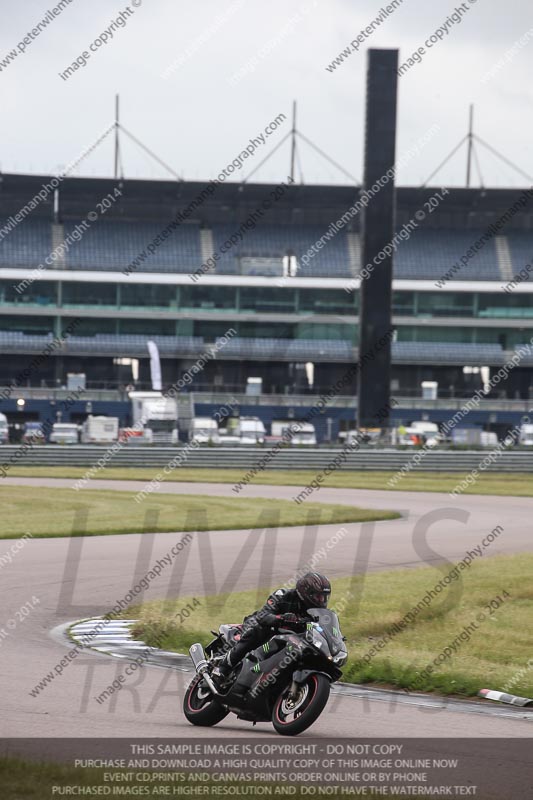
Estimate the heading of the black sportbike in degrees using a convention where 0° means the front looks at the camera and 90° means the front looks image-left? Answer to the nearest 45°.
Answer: approximately 315°

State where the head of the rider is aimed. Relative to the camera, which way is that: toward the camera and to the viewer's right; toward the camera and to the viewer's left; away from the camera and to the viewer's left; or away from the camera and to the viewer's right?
toward the camera and to the viewer's right
